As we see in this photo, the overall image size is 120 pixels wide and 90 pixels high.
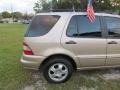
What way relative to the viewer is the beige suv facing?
to the viewer's right
